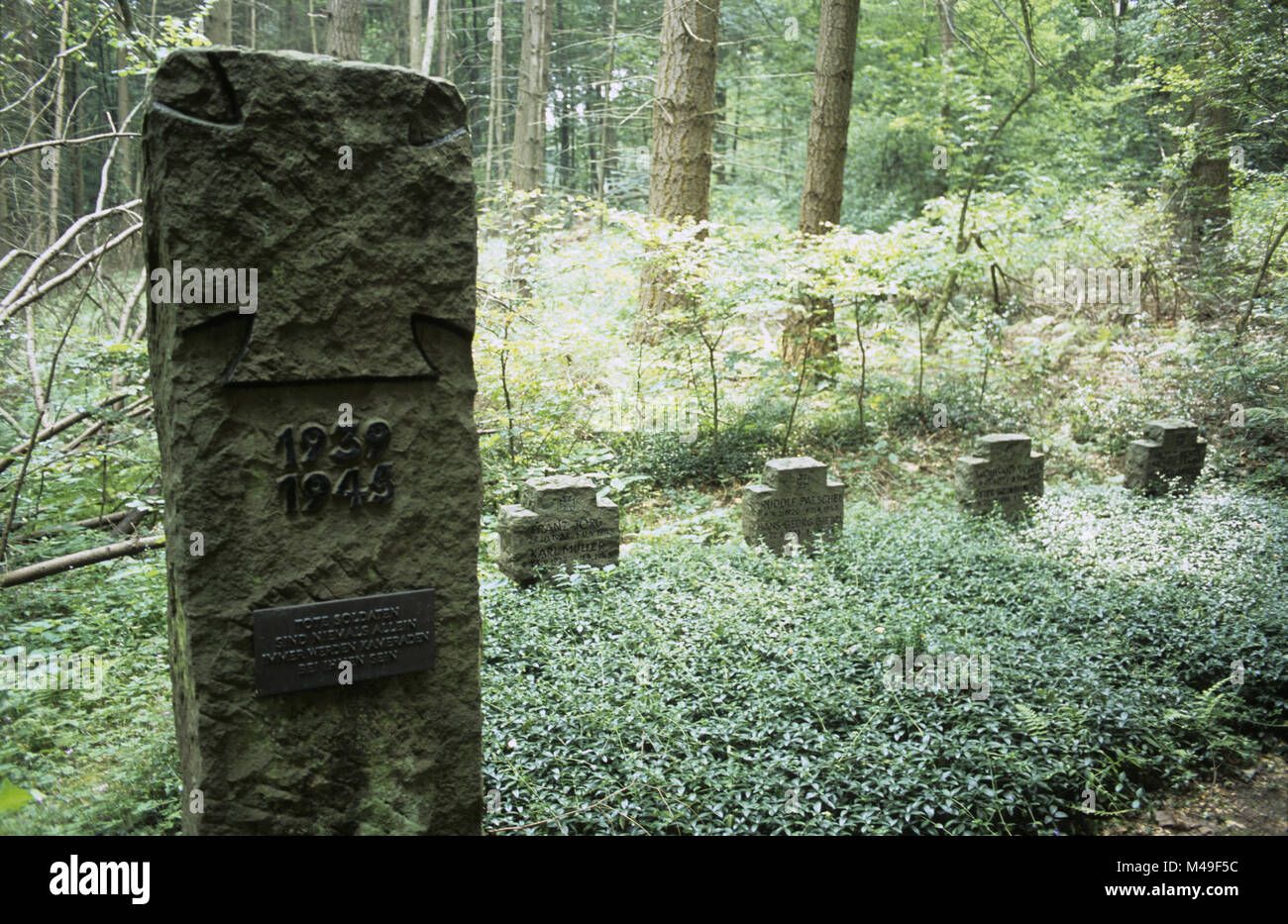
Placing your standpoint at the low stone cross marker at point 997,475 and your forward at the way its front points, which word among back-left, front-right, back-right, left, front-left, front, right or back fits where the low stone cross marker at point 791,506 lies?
right

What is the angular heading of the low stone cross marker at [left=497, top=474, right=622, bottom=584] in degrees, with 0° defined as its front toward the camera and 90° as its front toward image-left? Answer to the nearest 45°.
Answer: approximately 315°

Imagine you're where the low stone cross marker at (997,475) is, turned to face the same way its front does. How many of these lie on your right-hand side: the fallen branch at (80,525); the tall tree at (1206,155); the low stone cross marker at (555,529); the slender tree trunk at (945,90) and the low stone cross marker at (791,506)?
3

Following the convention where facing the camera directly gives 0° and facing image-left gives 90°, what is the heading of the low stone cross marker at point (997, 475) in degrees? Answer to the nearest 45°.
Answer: approximately 315°

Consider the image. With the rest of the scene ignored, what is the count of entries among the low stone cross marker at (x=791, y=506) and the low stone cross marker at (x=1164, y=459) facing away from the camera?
0

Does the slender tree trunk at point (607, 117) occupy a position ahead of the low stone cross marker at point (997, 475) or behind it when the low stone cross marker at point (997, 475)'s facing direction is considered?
behind

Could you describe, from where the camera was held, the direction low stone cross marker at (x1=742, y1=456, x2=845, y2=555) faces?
facing the viewer and to the right of the viewer

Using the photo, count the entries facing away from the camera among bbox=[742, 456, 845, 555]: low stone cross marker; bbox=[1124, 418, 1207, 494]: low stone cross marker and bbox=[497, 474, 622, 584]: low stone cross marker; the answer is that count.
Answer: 0

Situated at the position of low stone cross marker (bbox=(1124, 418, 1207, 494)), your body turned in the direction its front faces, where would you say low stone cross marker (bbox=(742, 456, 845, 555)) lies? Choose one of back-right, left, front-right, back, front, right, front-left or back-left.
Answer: right

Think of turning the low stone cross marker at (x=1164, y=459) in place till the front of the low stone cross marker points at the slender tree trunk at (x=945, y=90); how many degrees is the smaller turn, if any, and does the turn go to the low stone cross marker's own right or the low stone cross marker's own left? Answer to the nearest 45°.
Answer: approximately 180°

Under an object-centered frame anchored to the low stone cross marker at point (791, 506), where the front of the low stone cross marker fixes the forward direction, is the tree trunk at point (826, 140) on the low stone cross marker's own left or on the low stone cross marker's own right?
on the low stone cross marker's own left

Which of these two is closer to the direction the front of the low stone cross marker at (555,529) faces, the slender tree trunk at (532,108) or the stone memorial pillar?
the stone memorial pillar

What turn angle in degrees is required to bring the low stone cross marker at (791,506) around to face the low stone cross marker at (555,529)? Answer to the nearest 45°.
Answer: approximately 90° to its right
